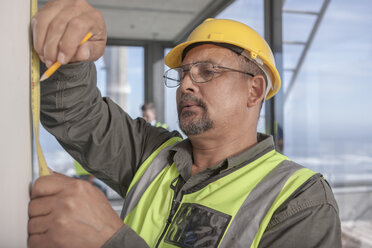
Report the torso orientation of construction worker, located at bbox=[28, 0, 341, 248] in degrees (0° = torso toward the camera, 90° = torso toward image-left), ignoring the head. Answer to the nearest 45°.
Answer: approximately 45°

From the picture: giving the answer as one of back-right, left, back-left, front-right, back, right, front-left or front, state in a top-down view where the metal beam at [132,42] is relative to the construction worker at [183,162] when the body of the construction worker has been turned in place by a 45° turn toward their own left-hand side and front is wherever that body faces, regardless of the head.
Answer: back

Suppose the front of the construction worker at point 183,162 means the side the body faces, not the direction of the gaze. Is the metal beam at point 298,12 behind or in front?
behind

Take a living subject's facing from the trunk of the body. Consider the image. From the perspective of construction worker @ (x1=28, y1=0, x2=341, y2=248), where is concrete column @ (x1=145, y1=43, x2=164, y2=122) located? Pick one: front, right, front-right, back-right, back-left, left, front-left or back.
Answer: back-right
